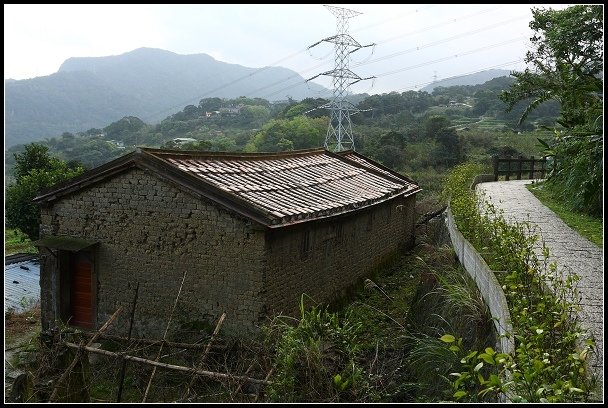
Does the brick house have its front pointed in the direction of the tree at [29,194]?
no

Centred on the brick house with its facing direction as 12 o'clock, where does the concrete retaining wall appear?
The concrete retaining wall is roughly at 9 o'clock from the brick house.

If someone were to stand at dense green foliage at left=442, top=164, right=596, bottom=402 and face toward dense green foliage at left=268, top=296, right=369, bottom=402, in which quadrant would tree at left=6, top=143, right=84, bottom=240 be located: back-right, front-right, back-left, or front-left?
front-right

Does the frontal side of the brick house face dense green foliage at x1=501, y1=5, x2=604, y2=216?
no

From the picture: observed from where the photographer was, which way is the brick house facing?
facing the viewer and to the left of the viewer

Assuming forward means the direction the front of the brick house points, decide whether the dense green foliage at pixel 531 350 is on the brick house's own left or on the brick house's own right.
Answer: on the brick house's own left

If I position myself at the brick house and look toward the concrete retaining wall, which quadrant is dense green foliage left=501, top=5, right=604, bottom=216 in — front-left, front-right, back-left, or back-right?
front-left
